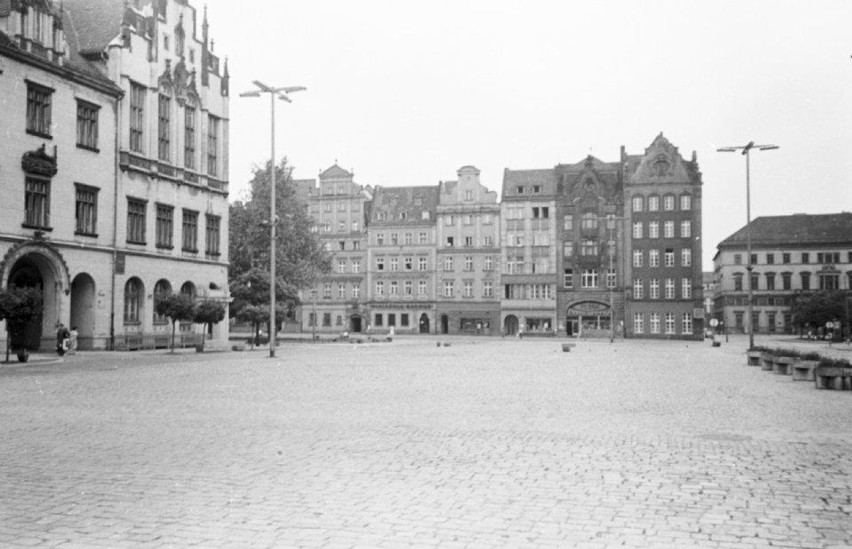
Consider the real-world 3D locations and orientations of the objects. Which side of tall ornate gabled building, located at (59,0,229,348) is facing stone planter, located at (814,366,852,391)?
front

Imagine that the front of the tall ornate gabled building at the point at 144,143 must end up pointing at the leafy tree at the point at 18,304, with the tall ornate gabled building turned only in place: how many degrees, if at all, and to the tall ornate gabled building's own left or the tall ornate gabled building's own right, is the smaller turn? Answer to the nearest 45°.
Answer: approximately 45° to the tall ornate gabled building's own right

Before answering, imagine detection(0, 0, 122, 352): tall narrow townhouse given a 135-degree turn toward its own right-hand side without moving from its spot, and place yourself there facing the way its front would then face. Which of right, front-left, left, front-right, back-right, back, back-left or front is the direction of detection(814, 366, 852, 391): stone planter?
back-left

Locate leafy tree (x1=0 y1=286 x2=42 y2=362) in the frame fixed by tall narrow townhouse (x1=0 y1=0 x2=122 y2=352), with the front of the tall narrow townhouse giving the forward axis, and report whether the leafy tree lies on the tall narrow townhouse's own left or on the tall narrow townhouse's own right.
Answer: on the tall narrow townhouse's own right

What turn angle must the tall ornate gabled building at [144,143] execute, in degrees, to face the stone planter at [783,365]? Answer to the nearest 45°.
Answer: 0° — it already faces it

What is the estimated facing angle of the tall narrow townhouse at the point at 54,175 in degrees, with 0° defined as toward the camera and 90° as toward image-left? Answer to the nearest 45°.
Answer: approximately 315°

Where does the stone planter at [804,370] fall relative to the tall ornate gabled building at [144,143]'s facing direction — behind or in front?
in front

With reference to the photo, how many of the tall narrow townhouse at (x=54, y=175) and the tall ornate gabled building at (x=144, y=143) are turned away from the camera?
0

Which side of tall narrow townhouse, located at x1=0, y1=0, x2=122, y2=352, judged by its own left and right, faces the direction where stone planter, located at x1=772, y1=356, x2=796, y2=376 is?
front

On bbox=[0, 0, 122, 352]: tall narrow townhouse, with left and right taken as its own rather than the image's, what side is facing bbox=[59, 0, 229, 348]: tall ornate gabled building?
left
